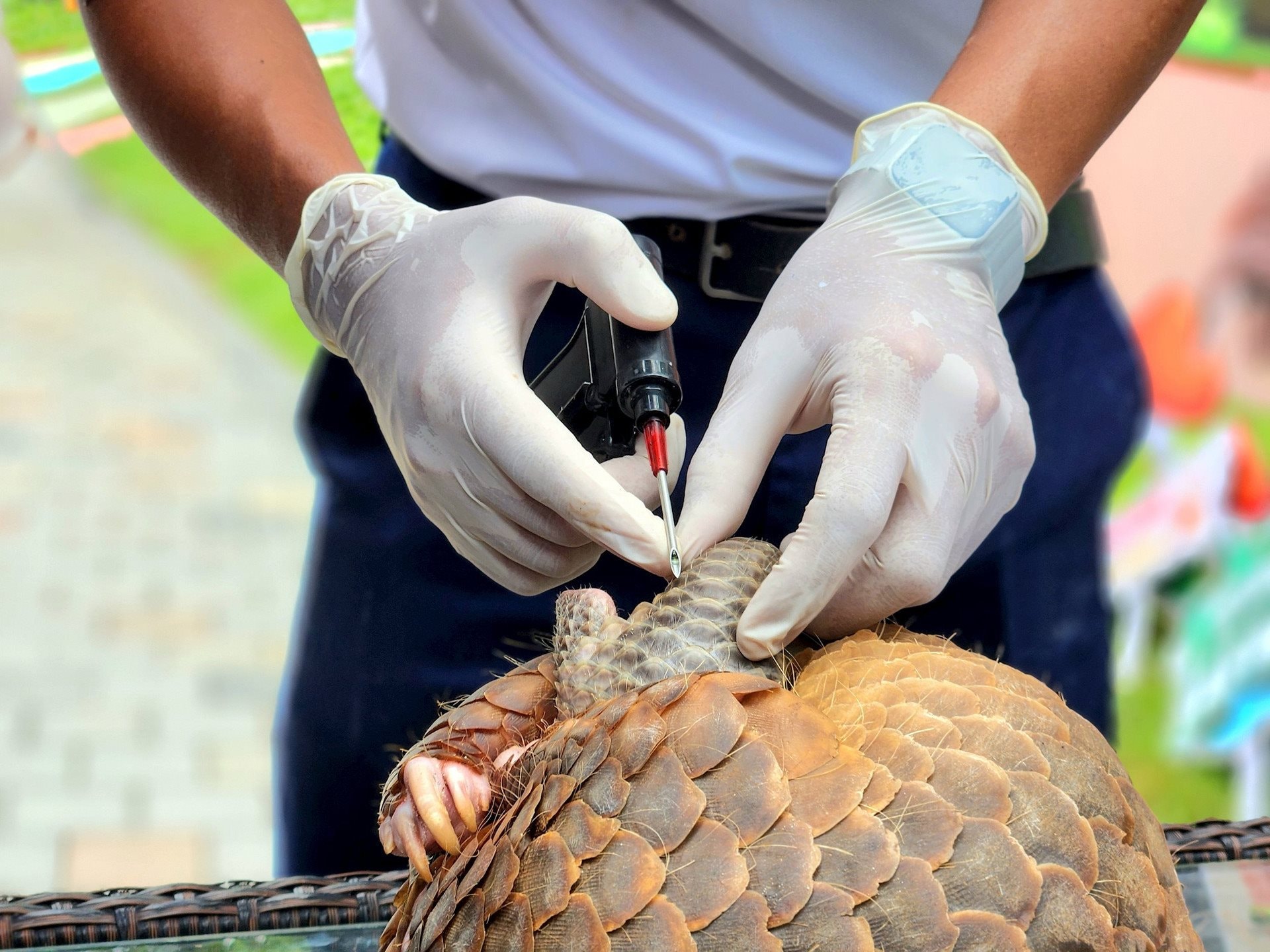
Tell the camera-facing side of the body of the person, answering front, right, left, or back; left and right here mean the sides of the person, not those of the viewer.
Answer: front
